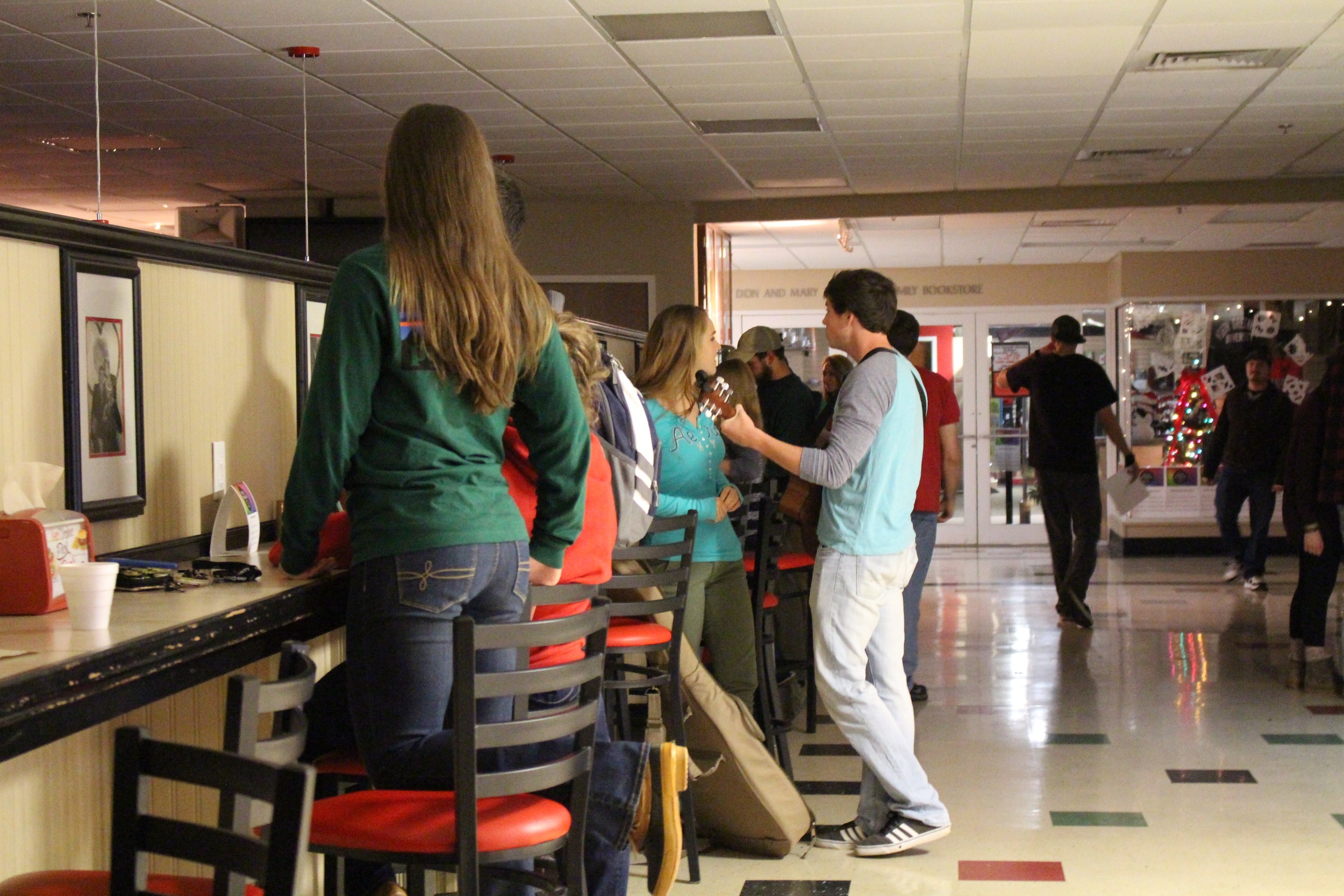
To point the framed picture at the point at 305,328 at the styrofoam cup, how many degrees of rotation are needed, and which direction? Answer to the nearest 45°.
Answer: approximately 45° to its right

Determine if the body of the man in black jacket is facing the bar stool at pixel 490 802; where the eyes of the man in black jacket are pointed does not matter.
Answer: yes

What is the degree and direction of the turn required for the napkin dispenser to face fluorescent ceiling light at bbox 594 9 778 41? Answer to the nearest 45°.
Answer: approximately 90° to its left

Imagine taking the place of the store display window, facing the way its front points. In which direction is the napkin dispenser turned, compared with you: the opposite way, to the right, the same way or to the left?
to the left

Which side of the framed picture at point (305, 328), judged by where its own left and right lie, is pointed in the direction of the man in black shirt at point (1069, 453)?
left

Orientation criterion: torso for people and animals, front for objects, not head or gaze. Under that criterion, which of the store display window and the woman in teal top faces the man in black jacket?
the store display window

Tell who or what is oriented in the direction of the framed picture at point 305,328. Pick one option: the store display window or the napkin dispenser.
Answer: the store display window

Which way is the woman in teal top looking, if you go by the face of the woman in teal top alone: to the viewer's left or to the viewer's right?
to the viewer's right

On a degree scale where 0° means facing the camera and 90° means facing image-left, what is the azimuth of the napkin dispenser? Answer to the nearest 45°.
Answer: approximately 315°
